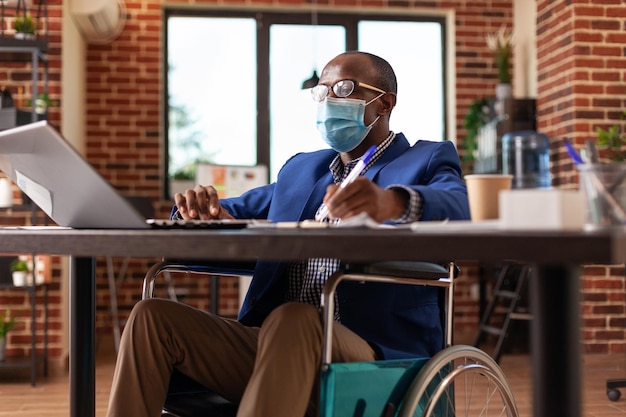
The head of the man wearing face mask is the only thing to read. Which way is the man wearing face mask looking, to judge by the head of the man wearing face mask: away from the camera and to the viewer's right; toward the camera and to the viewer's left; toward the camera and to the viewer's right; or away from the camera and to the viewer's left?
toward the camera and to the viewer's left

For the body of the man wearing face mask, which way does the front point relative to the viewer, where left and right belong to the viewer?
facing the viewer and to the left of the viewer

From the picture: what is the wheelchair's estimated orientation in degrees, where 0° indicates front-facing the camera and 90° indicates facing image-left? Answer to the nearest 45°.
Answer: approximately 45°

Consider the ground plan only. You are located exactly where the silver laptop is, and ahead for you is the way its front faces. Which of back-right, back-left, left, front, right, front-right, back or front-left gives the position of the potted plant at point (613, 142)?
front

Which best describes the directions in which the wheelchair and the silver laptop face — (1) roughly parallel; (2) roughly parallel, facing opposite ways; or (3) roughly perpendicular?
roughly parallel, facing opposite ways

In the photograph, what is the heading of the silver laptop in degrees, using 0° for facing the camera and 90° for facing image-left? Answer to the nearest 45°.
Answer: approximately 225°

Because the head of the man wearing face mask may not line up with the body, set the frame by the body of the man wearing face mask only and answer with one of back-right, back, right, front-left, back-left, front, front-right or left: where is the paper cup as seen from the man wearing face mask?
left

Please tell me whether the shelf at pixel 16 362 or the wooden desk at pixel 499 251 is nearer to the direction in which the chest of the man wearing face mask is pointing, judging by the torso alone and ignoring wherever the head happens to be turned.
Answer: the wooden desk

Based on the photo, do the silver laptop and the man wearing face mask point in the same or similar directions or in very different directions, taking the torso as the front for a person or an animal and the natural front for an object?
very different directions

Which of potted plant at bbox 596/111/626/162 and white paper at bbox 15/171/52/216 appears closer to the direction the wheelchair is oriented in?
the white paper

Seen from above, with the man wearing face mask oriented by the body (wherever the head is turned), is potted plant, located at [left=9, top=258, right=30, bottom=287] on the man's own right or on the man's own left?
on the man's own right

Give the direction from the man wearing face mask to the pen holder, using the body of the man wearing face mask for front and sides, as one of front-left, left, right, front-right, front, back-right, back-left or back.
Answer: left

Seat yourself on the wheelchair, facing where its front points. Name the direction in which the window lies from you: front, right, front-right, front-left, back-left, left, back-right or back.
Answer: back-right

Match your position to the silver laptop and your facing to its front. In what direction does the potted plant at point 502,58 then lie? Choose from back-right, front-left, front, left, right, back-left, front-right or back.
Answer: front
